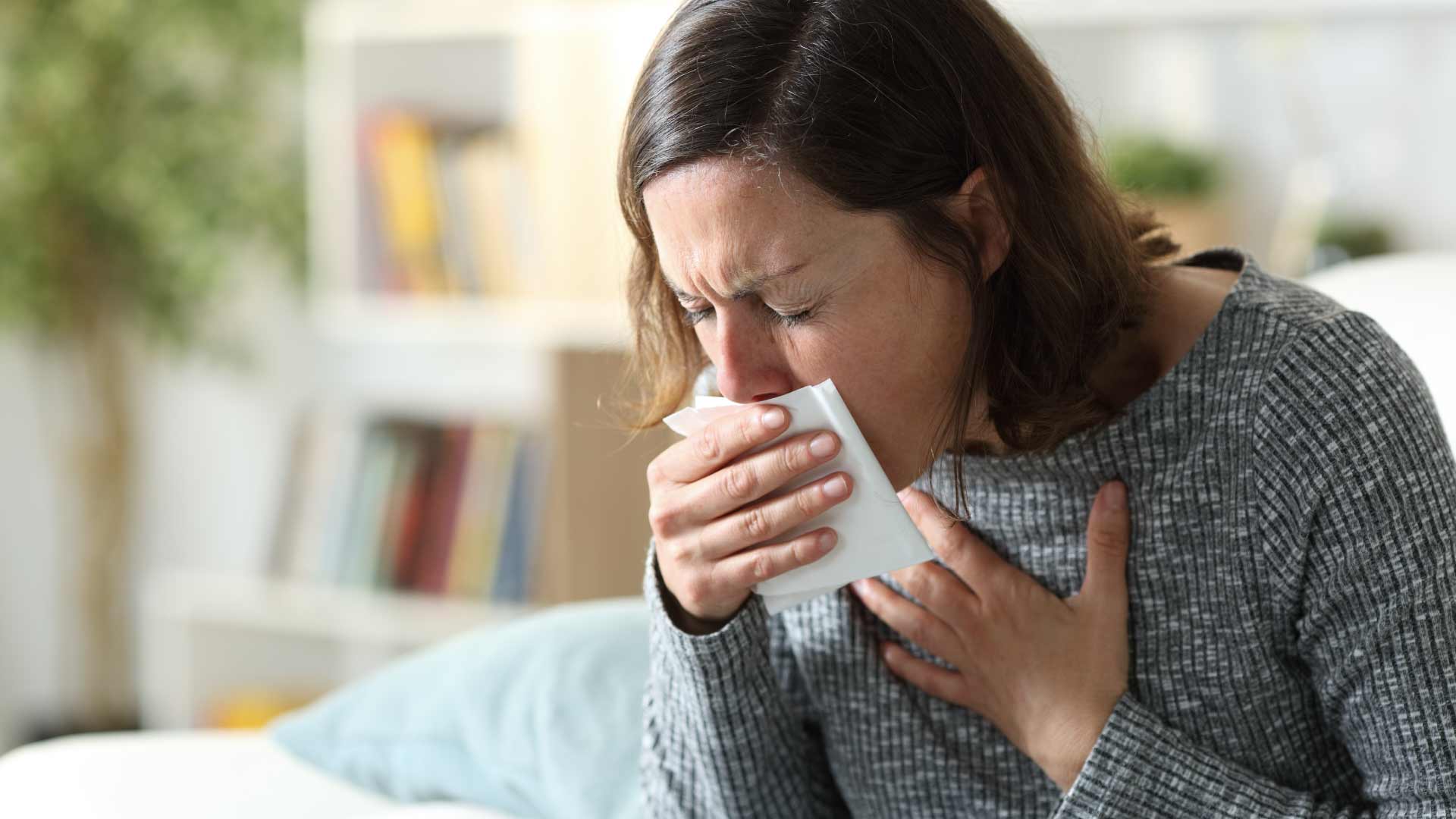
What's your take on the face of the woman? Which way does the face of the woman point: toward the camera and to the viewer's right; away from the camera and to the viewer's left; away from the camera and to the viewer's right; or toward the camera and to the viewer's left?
toward the camera and to the viewer's left

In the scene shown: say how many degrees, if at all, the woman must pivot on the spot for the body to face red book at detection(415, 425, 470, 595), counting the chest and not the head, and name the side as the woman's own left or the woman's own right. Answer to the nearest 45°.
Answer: approximately 90° to the woman's own right

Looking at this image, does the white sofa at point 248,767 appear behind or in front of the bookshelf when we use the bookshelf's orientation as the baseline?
in front

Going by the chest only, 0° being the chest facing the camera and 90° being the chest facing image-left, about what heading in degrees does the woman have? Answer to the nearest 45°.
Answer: approximately 45°

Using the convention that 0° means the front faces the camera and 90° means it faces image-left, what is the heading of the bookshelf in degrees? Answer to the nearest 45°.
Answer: approximately 0°

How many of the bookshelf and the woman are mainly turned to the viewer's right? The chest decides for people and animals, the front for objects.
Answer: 0

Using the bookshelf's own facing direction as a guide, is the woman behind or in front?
in front

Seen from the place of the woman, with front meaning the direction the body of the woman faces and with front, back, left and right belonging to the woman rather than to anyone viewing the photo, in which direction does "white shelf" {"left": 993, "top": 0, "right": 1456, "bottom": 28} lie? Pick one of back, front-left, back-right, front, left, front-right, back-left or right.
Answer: back-right
